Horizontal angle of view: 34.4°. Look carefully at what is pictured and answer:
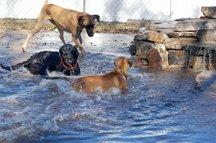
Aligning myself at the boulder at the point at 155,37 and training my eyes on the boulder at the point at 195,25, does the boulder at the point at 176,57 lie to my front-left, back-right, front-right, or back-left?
front-right

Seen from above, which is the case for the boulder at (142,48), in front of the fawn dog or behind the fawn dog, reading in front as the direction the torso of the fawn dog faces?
in front

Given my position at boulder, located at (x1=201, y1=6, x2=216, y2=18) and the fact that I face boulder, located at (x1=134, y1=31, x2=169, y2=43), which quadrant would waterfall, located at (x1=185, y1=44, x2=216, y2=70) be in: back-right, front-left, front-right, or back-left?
front-left

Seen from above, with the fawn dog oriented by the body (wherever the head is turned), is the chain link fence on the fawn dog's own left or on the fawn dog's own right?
on the fawn dog's own left

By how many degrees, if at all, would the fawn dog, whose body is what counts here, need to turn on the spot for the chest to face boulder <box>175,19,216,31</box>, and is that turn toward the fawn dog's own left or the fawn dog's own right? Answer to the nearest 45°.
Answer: approximately 45° to the fawn dog's own left

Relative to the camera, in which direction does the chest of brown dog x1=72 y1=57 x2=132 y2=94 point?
to the viewer's right

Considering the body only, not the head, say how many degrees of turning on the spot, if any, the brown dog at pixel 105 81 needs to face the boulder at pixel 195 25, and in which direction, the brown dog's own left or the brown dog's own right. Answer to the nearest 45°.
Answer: approximately 45° to the brown dog's own left

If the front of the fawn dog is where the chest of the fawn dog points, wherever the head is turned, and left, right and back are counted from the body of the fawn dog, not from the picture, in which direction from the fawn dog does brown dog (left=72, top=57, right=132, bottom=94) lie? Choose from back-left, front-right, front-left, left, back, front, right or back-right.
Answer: front-right

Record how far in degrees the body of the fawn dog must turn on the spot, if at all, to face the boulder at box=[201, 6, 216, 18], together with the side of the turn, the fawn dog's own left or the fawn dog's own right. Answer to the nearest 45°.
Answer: approximately 45° to the fawn dog's own left

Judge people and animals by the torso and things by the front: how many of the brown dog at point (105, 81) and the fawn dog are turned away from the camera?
0

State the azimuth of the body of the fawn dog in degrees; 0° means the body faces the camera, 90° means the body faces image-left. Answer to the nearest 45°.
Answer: approximately 315°

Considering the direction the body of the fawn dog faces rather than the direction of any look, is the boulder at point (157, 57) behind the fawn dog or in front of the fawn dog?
in front
